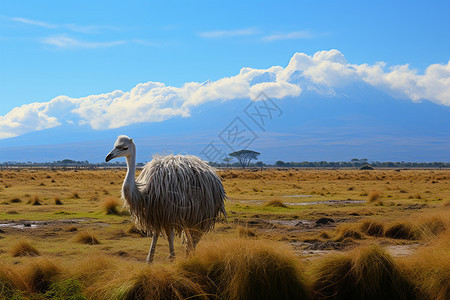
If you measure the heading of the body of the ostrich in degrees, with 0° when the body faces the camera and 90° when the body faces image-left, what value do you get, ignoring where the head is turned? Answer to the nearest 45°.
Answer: approximately 90°

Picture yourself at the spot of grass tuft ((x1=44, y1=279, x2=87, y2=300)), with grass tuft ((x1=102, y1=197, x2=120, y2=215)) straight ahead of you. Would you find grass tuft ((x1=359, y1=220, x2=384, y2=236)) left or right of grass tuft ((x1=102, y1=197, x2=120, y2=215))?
right

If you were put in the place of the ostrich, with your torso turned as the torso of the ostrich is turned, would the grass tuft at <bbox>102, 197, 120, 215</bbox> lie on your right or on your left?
on your right

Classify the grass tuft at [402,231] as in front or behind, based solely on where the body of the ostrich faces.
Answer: behind

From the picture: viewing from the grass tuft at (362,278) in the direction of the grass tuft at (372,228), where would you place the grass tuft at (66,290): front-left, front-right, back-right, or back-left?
back-left

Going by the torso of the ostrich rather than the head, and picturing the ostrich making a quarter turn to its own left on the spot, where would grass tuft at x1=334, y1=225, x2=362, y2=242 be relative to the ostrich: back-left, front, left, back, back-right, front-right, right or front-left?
back-left

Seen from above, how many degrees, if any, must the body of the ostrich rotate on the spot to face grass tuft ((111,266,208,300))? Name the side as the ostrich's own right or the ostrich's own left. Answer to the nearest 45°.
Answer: approximately 90° to the ostrich's own left

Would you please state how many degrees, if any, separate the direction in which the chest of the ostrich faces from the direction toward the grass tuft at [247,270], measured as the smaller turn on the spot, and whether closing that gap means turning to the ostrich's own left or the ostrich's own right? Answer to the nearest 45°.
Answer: approximately 135° to the ostrich's own left
